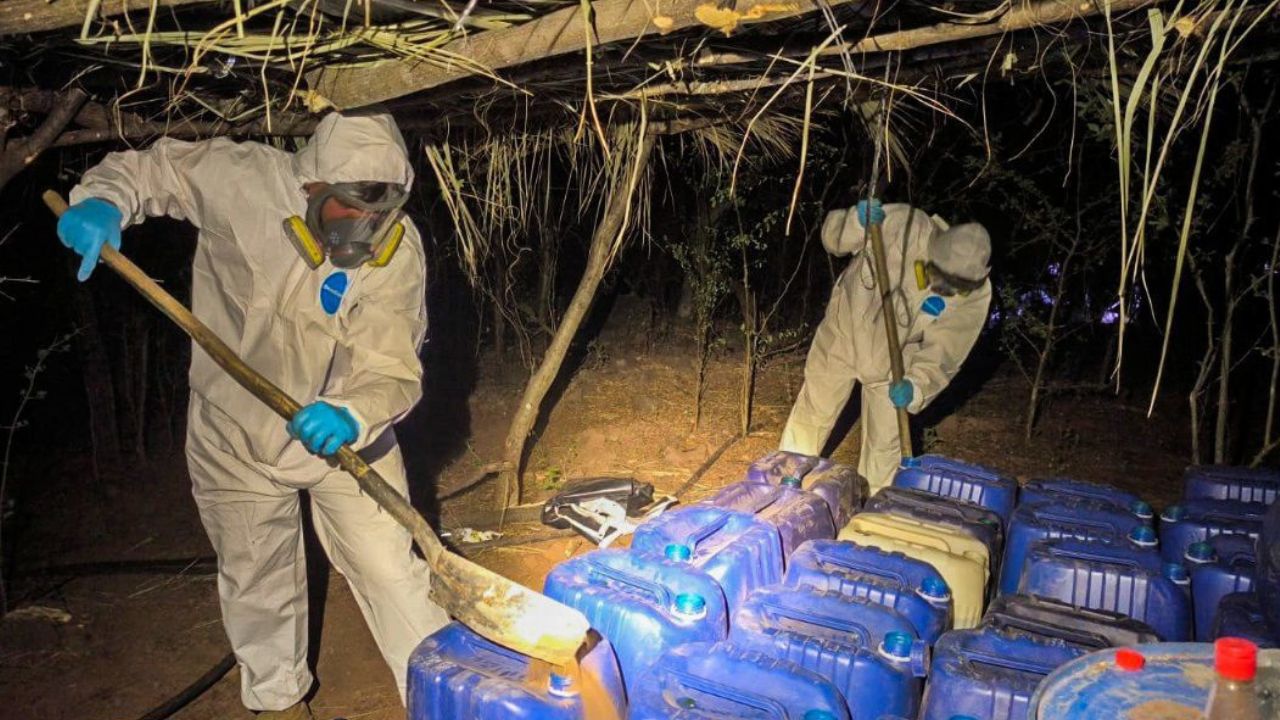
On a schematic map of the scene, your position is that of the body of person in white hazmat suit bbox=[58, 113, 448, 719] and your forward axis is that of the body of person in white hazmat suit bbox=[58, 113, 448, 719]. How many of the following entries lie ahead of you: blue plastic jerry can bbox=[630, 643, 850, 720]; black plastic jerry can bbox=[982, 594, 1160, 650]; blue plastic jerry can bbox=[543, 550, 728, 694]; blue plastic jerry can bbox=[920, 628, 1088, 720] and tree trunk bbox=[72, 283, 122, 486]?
4

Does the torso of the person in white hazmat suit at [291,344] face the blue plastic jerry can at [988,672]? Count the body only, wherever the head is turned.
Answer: yes

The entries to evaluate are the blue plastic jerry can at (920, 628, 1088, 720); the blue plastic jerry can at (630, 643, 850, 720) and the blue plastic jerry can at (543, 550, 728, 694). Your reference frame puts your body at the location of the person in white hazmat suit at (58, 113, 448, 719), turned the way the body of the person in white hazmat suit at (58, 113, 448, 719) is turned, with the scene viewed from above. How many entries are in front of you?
3

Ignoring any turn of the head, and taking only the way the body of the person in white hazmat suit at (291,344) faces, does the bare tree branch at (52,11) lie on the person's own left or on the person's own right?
on the person's own right

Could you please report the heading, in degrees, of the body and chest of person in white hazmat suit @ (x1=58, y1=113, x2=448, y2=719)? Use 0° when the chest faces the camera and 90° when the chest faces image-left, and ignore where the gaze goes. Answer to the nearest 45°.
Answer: approximately 315°

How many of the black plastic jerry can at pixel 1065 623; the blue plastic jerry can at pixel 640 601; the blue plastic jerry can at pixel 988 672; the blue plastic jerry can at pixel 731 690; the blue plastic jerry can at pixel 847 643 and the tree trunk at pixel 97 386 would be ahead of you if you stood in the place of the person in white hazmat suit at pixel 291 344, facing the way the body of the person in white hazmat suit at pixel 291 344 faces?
5
